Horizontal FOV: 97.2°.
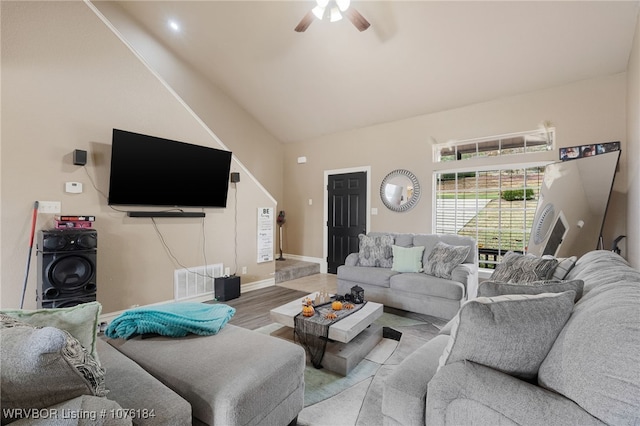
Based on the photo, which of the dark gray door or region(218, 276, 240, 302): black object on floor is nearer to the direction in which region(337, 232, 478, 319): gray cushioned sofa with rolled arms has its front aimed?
the black object on floor

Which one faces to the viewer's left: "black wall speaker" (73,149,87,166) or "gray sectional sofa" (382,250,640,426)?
the gray sectional sofa

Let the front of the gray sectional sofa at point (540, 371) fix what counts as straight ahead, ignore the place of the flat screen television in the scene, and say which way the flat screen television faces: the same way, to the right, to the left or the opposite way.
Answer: the opposite way

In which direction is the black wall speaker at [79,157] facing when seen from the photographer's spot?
facing the viewer and to the right of the viewer

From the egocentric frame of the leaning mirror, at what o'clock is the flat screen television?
The flat screen television is roughly at 12 o'clock from the leaning mirror.

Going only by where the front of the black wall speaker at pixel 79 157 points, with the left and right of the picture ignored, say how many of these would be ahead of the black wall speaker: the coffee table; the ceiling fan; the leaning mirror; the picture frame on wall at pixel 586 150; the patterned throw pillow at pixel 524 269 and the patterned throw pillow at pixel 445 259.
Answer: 6

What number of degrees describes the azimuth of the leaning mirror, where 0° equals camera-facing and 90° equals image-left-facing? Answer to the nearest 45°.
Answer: approximately 45°

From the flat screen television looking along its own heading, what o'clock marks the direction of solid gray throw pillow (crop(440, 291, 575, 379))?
The solid gray throw pillow is roughly at 1 o'clock from the flat screen television.

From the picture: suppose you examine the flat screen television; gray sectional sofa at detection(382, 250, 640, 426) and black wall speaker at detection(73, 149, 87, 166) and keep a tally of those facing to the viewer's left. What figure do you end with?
1

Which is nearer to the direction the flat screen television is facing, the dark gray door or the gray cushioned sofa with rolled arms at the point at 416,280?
the gray cushioned sofa with rolled arms

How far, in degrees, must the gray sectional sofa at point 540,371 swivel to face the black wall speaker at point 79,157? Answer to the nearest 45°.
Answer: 0° — it already faces it

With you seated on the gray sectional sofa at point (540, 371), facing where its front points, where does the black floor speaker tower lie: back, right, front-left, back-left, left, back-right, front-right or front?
front

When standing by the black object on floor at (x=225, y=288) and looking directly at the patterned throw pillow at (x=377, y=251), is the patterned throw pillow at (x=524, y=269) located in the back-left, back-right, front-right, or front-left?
front-right

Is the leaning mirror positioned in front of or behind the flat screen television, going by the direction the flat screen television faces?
in front

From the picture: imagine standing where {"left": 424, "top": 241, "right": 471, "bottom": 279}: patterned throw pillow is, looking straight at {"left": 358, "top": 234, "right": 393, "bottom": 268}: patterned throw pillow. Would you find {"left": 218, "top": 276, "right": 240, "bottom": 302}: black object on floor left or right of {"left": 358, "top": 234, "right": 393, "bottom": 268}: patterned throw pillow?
left

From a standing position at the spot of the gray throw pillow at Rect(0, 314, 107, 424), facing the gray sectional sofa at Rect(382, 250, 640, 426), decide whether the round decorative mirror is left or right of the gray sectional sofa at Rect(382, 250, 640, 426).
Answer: left

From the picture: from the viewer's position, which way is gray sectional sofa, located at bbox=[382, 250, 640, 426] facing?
facing to the left of the viewer

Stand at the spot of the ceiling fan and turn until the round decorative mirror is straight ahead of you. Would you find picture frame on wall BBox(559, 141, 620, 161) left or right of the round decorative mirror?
right

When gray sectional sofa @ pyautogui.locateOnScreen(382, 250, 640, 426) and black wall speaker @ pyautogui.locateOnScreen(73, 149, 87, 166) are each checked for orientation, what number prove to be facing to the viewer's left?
1

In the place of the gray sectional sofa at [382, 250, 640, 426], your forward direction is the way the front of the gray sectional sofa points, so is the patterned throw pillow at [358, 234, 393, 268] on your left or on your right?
on your right
